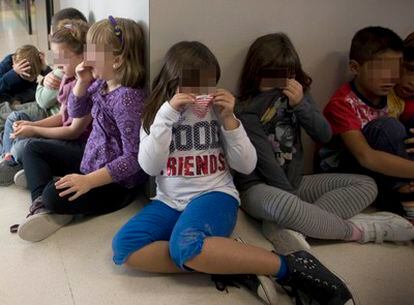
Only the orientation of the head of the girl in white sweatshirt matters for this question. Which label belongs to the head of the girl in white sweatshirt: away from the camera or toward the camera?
toward the camera

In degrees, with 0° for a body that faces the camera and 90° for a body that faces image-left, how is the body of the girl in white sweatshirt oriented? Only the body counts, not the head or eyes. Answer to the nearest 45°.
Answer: approximately 0°
